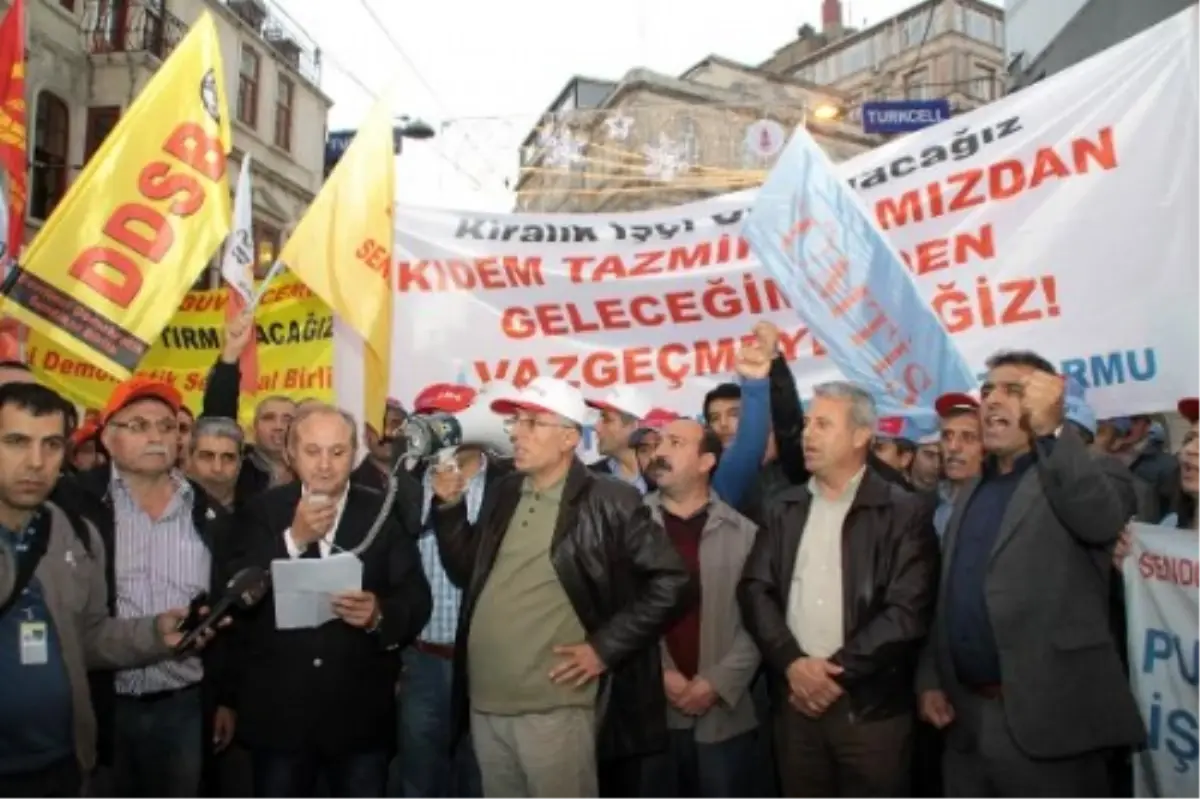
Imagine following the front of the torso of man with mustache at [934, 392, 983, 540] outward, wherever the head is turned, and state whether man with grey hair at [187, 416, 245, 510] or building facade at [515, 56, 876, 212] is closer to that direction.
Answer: the man with grey hair

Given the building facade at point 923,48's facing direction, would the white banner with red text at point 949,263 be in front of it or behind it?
in front

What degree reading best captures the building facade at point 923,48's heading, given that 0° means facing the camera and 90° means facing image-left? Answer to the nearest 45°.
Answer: approximately 45°

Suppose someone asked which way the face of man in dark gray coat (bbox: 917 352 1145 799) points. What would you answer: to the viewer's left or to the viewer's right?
to the viewer's left

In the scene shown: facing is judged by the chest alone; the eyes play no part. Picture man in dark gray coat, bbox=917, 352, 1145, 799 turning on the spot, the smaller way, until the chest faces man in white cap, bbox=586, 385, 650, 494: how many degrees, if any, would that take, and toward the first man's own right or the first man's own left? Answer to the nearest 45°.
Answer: approximately 90° to the first man's own right

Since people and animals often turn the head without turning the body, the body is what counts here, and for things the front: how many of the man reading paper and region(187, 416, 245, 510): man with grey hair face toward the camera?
2

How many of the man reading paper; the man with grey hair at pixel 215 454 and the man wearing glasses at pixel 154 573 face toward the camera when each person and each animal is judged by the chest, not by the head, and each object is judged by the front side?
3

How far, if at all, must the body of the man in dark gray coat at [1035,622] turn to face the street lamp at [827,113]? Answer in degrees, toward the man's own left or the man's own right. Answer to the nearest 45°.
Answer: approximately 135° to the man's own right

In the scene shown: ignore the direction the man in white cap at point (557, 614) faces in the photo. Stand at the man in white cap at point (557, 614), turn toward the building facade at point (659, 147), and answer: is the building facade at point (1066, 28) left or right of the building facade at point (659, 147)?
right

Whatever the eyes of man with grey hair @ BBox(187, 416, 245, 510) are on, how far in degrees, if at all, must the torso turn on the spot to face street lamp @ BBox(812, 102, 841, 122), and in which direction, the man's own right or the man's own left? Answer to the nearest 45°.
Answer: approximately 135° to the man's own left
